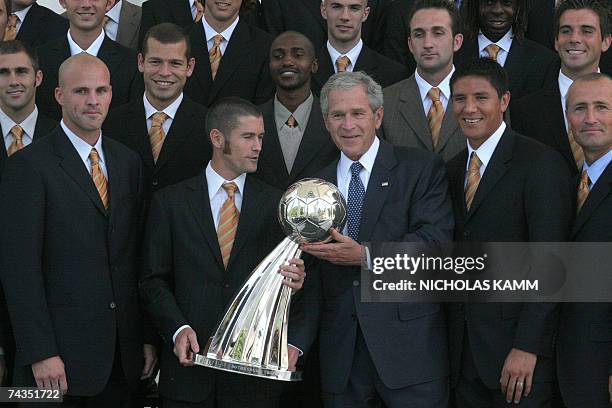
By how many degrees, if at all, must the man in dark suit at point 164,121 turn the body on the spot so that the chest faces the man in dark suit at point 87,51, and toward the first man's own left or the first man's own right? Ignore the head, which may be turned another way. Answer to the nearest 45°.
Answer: approximately 135° to the first man's own right

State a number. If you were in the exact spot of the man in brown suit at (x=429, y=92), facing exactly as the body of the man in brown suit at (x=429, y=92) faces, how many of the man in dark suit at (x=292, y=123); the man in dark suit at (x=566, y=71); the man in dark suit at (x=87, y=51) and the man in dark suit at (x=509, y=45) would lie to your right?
2

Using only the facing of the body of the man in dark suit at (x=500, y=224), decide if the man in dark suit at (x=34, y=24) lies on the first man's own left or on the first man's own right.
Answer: on the first man's own right

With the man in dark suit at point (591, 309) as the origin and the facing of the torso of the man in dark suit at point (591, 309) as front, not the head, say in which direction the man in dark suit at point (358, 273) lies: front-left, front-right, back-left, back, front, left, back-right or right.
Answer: front-right

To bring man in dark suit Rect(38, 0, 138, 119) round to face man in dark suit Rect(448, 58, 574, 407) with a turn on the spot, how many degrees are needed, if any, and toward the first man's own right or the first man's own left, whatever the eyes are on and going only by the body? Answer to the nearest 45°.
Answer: approximately 45° to the first man's own left

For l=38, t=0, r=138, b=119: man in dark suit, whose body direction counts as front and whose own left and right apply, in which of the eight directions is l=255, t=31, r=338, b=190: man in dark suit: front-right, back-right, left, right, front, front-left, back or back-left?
front-left

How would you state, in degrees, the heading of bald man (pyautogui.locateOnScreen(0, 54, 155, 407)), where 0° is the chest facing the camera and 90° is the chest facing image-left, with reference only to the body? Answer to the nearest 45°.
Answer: approximately 315°

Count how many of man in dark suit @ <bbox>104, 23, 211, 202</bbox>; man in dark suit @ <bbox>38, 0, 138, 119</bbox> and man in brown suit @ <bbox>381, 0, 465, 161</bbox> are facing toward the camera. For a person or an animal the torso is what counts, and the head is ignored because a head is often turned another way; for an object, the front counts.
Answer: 3

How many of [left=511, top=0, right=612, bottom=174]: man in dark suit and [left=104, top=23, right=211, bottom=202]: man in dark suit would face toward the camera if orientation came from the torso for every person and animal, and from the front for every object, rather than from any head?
2

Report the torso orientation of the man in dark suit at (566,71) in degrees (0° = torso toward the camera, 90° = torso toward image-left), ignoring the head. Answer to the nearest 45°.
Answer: approximately 0°

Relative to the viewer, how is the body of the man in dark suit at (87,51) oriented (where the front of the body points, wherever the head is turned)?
toward the camera
